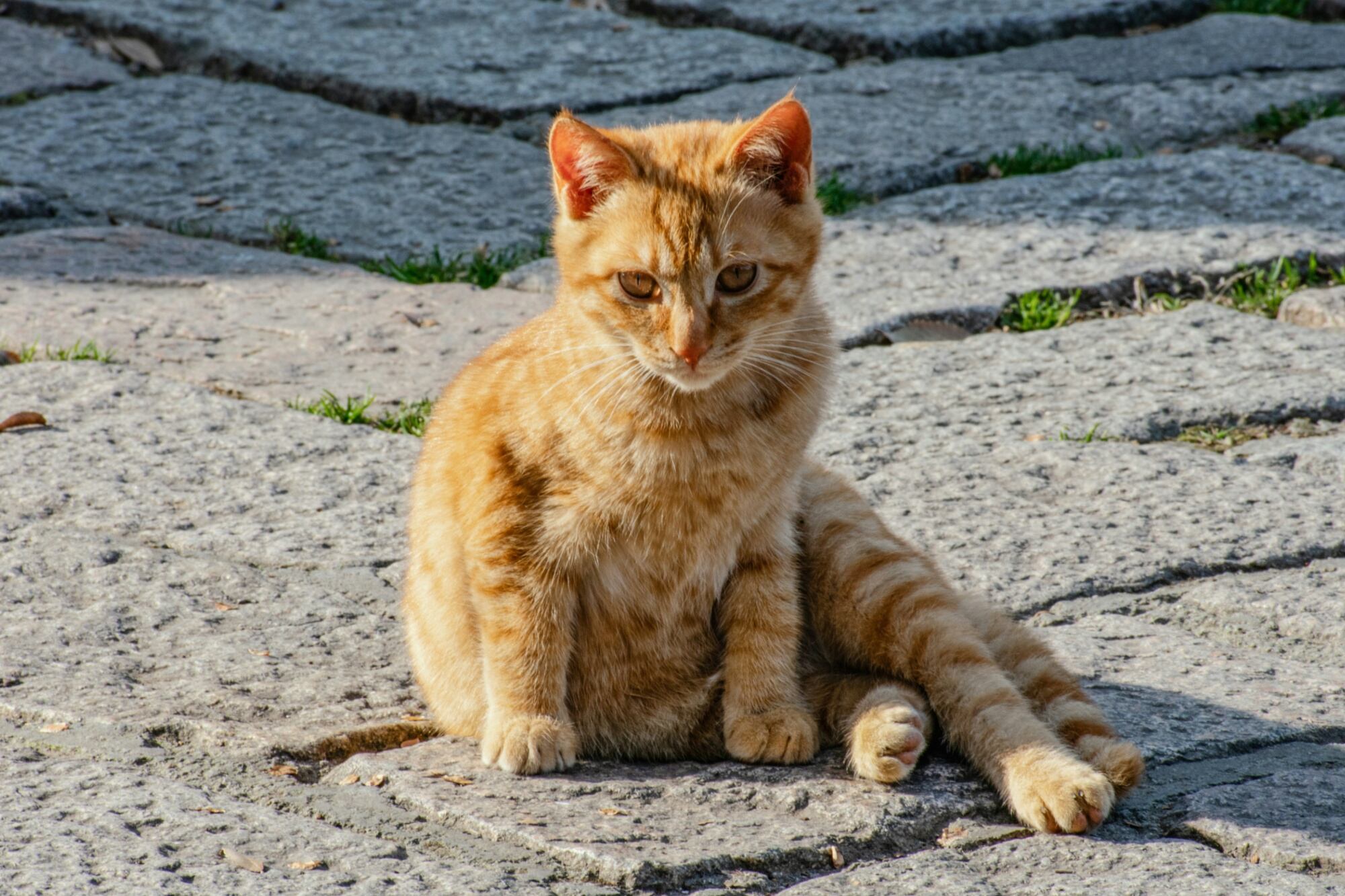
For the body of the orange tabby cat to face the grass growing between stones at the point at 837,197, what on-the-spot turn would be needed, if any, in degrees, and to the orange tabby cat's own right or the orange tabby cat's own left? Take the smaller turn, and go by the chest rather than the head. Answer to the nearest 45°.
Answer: approximately 180°

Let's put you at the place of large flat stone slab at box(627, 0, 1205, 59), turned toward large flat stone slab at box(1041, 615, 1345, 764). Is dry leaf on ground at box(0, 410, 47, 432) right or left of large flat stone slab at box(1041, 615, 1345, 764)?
right

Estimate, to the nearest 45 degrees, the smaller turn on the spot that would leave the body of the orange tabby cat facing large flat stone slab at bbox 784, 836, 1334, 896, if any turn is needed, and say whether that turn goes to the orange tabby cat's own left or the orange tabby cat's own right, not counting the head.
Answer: approximately 45° to the orange tabby cat's own left

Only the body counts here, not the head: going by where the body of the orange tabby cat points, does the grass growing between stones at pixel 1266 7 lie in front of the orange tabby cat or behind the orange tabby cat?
behind

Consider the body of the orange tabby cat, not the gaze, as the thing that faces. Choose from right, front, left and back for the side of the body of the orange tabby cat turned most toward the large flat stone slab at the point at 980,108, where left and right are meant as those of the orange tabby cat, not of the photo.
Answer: back

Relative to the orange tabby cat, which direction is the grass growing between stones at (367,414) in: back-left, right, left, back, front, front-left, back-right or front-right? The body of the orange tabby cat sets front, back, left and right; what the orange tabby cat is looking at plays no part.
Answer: back-right

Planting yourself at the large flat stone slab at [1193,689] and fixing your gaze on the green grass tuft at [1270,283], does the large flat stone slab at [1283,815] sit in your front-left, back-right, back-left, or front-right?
back-right

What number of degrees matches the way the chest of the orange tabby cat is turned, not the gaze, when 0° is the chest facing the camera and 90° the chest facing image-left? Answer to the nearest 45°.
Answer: approximately 0°

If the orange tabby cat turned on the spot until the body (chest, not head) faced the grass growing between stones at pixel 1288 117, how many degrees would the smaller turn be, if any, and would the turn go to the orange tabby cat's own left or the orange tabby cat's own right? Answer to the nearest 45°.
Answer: approximately 135° to the orange tabby cat's own left

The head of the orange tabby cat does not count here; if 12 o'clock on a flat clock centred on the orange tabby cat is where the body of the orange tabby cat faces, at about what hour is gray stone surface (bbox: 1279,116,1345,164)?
The gray stone surface is roughly at 7 o'clock from the orange tabby cat.

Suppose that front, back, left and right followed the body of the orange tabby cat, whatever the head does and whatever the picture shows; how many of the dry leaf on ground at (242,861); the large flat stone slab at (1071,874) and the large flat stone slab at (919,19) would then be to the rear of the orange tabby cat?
1

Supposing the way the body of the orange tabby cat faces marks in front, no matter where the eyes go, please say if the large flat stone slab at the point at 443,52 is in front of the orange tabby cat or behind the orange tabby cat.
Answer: behind
